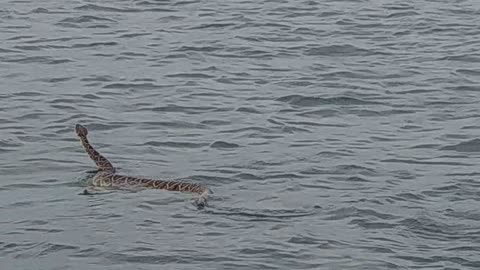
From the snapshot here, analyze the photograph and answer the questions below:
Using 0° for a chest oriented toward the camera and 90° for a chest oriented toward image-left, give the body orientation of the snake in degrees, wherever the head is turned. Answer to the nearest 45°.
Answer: approximately 90°

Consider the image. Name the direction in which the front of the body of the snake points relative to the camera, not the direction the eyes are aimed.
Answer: to the viewer's left
